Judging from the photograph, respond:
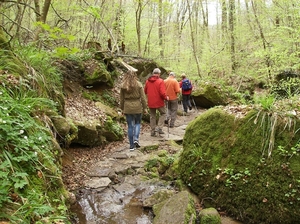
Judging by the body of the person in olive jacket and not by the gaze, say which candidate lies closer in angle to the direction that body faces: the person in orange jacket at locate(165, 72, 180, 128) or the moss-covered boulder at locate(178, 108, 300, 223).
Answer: the person in orange jacket

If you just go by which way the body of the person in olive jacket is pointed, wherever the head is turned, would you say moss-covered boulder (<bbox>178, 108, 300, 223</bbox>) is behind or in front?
behind

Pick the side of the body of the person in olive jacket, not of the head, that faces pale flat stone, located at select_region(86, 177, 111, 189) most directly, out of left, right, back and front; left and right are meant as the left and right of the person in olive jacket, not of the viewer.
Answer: back

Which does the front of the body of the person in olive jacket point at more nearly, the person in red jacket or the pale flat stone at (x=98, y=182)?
the person in red jacket

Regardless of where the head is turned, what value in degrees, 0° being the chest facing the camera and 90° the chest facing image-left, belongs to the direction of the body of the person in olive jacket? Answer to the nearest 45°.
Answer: approximately 180°

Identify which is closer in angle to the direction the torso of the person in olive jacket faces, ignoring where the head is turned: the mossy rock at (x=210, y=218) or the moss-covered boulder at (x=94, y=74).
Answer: the moss-covered boulder
